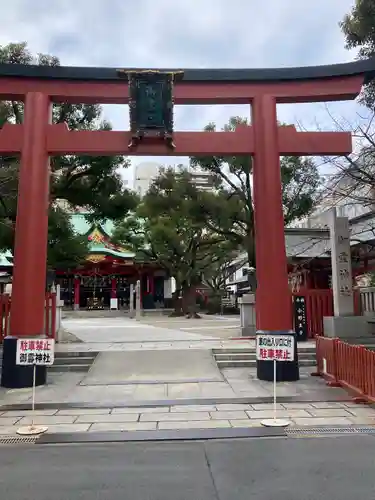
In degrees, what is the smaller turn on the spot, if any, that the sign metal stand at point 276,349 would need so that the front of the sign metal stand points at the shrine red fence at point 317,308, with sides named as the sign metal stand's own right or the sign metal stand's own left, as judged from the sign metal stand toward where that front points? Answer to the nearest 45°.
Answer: approximately 180°

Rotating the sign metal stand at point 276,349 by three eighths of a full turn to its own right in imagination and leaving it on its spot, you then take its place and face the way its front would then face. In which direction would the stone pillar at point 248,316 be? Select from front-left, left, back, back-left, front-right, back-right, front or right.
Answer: front-right

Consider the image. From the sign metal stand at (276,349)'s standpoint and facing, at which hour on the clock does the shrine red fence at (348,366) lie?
The shrine red fence is roughly at 8 o'clock from the sign metal stand.

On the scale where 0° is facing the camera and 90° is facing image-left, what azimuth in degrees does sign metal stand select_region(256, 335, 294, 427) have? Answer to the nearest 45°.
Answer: approximately 0°

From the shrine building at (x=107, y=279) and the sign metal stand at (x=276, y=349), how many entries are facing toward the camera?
2

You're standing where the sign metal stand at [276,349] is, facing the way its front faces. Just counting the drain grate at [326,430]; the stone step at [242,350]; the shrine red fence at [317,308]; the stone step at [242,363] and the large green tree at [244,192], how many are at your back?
4

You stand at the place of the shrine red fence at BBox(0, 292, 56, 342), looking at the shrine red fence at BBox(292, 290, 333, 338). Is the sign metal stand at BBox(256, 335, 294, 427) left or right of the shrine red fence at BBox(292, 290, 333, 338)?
right

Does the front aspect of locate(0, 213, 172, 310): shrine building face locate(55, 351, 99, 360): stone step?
yes
